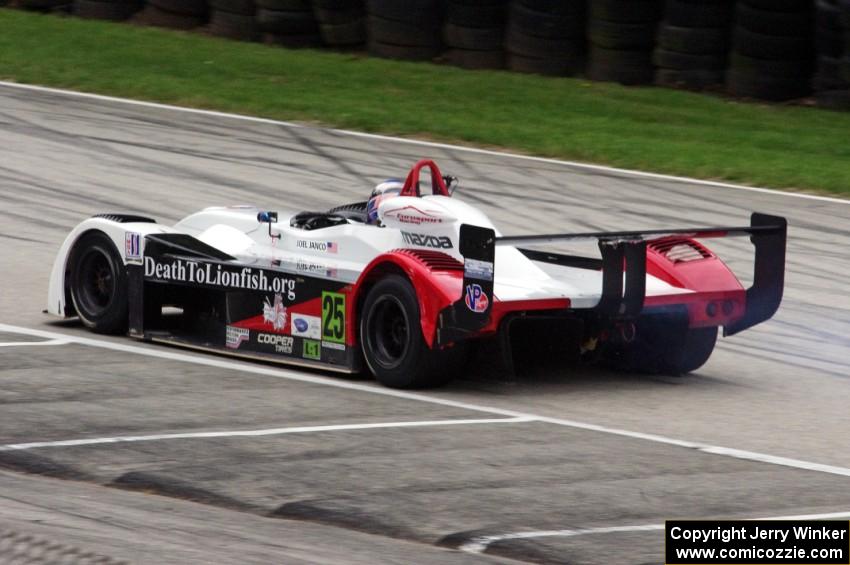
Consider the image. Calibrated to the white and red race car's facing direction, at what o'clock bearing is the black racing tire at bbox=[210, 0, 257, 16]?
The black racing tire is roughly at 1 o'clock from the white and red race car.

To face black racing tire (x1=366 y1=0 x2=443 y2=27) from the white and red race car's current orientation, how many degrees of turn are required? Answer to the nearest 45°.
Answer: approximately 45° to its right

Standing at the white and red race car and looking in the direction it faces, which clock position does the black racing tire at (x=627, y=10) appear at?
The black racing tire is roughly at 2 o'clock from the white and red race car.

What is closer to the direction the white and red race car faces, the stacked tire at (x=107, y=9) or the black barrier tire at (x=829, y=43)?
the stacked tire

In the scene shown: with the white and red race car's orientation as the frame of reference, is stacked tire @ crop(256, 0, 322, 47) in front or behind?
in front

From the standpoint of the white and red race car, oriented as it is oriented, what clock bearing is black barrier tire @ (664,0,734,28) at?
The black barrier tire is roughly at 2 o'clock from the white and red race car.

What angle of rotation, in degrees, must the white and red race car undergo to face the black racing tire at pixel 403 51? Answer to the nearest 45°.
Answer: approximately 45° to its right

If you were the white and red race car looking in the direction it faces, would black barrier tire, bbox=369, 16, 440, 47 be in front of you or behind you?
in front

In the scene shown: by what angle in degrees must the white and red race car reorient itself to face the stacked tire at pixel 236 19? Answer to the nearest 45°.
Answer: approximately 45° to its right

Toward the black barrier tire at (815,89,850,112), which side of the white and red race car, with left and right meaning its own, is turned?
right

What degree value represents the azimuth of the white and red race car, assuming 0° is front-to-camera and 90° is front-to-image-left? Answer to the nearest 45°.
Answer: approximately 135°

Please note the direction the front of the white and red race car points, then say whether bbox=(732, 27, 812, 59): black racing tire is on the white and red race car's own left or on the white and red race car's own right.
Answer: on the white and red race car's own right

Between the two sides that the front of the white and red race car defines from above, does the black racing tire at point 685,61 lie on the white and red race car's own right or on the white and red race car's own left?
on the white and red race car's own right
